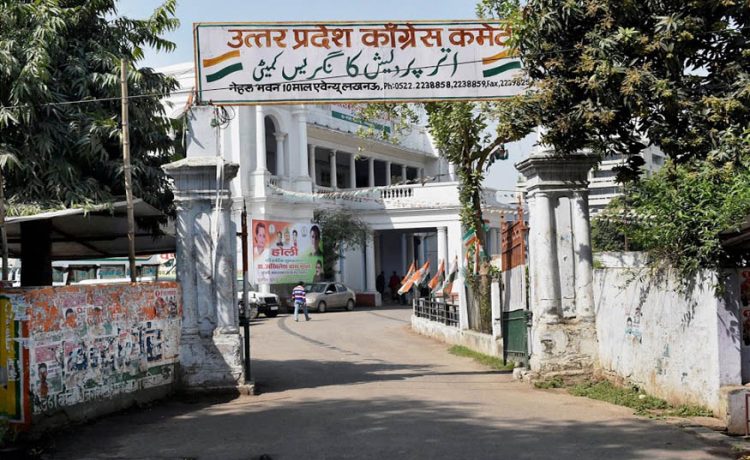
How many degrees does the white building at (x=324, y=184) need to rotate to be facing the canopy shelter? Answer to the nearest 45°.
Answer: approximately 45° to its right

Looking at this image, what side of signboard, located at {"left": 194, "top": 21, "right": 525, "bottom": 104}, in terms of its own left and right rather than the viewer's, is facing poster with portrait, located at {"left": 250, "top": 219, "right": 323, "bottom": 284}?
back

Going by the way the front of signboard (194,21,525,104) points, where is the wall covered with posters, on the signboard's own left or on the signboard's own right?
on the signboard's own right

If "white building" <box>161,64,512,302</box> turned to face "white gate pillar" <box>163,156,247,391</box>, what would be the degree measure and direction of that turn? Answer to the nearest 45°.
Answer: approximately 45° to its right

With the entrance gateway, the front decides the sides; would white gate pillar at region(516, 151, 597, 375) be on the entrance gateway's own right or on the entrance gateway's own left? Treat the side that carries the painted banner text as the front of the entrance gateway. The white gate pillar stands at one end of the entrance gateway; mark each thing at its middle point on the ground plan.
on the entrance gateway's own left

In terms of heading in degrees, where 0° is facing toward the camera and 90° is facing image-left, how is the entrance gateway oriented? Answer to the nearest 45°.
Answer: approximately 0°

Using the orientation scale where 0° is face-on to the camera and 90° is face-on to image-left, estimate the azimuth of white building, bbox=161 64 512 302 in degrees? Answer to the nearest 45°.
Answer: approximately 315°

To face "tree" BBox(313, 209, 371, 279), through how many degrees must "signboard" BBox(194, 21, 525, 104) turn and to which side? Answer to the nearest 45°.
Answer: approximately 180°

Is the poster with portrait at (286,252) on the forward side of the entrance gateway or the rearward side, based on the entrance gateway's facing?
on the rearward side

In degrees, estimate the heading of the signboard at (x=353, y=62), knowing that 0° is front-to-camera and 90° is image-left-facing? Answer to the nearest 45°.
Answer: approximately 0°

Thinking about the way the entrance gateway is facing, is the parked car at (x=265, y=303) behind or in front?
behind

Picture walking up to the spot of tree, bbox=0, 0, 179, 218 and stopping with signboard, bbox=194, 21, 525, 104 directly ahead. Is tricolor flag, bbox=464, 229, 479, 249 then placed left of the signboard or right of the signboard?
left

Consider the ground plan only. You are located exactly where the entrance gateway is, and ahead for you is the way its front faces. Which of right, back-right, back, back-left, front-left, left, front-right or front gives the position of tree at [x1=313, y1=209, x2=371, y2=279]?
back

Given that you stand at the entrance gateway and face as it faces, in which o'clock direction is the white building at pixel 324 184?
The white building is roughly at 6 o'clock from the entrance gateway.

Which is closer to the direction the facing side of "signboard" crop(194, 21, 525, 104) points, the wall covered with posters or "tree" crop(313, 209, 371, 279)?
the wall covered with posters
